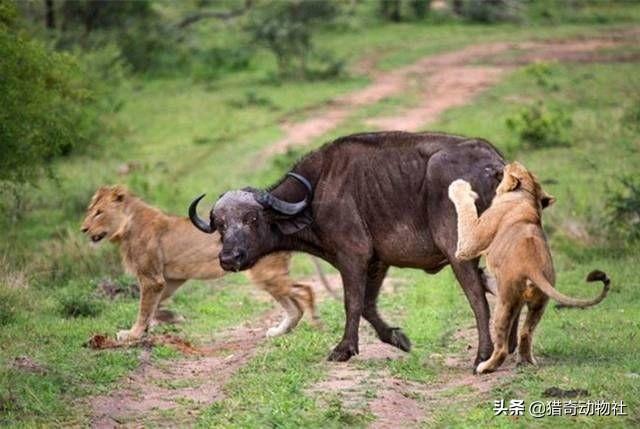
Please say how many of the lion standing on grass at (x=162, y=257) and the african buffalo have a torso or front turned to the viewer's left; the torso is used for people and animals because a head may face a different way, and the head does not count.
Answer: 2

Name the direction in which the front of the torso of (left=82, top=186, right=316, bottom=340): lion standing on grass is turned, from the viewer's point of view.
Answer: to the viewer's left

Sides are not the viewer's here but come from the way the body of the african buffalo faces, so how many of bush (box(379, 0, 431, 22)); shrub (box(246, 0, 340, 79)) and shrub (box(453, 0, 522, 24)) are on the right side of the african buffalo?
3

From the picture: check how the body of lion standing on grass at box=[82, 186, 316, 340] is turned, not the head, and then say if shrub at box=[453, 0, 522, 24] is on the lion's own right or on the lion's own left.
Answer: on the lion's own right

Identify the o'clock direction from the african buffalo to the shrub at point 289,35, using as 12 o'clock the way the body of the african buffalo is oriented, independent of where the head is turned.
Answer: The shrub is roughly at 3 o'clock from the african buffalo.

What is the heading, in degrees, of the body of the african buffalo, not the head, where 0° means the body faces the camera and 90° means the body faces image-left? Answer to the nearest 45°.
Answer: approximately 90°

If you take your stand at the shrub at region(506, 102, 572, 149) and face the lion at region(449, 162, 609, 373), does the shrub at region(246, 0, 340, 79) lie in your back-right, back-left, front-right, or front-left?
back-right

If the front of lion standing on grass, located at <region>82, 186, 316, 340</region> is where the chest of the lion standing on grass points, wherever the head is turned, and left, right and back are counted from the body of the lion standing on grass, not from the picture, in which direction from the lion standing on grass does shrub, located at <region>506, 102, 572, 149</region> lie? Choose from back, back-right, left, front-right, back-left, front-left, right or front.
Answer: back-right

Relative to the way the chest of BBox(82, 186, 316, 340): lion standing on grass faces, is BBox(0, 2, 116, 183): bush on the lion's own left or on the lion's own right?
on the lion's own right

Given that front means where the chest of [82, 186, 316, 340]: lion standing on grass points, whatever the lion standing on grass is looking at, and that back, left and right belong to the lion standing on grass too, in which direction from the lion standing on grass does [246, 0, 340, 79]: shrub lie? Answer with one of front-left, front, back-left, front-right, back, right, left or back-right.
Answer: right

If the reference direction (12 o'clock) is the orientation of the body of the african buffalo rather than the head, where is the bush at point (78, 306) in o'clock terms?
The bush is roughly at 1 o'clock from the african buffalo.
